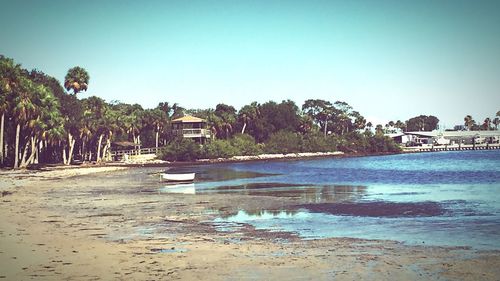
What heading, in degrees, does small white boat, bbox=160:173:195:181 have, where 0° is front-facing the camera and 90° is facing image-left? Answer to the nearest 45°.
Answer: approximately 90°
